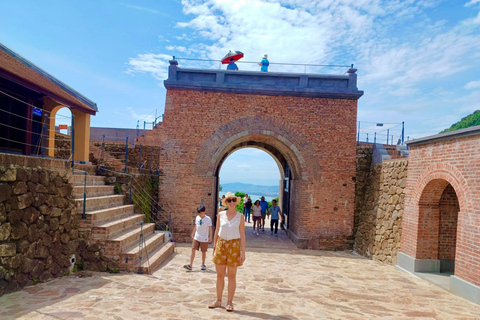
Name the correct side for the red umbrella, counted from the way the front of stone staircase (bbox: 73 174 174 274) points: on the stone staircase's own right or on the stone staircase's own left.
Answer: on the stone staircase's own left

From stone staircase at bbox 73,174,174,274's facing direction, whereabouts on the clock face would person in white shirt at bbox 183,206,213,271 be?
The person in white shirt is roughly at 11 o'clock from the stone staircase.

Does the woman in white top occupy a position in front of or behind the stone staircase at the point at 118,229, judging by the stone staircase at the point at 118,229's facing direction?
in front

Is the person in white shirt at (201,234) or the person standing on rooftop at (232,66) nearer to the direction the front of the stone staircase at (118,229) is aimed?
the person in white shirt

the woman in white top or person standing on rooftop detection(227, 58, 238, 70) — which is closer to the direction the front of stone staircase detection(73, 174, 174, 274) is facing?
the woman in white top

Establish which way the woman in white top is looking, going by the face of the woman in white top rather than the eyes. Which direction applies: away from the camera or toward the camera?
toward the camera

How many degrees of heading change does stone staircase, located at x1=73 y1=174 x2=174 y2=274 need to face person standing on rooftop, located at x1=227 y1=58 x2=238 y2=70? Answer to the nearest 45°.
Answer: approximately 90° to its left
